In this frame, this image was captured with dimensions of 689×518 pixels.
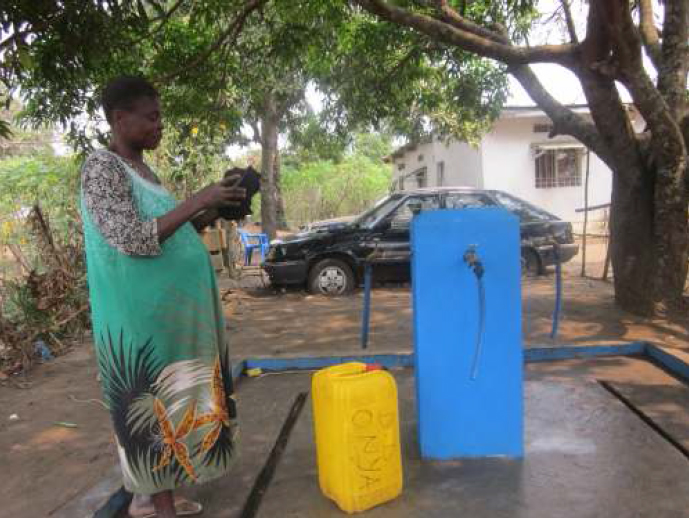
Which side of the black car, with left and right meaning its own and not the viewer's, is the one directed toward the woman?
left

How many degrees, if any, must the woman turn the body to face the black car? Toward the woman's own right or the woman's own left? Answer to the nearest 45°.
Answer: approximately 45° to the woman's own left

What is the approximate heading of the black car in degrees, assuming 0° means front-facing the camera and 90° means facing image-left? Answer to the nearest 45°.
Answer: approximately 90°

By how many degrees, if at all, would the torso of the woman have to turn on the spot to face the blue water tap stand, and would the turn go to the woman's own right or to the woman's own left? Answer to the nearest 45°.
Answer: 0° — they already face it

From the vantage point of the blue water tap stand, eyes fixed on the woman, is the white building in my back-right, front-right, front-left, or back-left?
back-right

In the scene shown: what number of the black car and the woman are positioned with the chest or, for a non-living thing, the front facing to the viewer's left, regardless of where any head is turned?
1

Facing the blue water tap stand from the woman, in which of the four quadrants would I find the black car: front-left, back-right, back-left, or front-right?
front-left

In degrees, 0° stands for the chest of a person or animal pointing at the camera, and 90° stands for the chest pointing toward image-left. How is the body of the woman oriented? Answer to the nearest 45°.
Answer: approximately 270°

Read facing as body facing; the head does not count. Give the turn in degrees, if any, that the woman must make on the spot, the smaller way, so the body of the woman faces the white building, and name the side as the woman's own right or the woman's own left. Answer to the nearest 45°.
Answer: approximately 45° to the woman's own left

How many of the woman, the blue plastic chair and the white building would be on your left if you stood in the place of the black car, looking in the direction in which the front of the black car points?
1

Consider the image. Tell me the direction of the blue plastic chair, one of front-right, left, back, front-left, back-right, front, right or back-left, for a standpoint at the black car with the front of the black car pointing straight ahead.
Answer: front-right

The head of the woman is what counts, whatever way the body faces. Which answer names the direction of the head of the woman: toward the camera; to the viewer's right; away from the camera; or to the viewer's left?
to the viewer's right

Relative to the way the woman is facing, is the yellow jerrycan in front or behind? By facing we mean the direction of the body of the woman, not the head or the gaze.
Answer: in front
